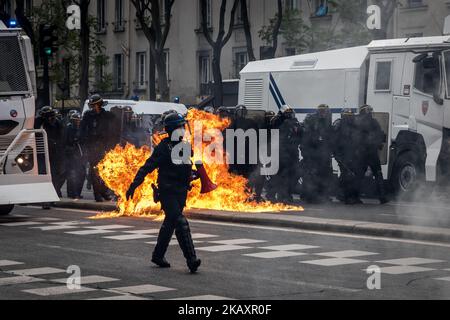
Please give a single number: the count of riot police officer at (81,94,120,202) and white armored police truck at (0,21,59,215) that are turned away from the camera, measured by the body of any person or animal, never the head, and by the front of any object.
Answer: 0

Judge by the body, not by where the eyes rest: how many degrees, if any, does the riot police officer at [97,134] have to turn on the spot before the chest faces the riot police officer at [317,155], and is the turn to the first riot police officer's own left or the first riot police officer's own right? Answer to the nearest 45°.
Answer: approximately 90° to the first riot police officer's own left

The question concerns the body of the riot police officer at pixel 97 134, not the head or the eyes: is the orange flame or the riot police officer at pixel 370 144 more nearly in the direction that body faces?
the orange flame

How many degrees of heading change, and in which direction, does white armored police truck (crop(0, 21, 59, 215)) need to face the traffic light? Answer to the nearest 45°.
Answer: approximately 135° to its left

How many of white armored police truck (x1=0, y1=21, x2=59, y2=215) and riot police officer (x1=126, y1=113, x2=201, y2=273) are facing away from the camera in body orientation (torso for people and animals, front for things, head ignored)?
0

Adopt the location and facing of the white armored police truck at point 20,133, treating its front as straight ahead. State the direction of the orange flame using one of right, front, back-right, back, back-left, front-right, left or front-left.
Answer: front-left

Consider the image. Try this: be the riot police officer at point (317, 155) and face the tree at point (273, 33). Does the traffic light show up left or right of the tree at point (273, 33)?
left

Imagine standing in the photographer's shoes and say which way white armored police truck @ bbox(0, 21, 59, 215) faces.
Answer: facing the viewer and to the right of the viewer

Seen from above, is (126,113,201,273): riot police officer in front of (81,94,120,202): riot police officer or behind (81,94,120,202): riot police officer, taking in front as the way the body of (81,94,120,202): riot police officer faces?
in front
